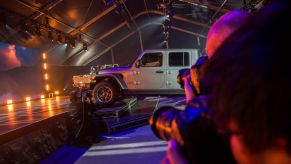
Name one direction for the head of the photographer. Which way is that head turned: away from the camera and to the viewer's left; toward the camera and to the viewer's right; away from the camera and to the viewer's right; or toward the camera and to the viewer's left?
away from the camera and to the viewer's left

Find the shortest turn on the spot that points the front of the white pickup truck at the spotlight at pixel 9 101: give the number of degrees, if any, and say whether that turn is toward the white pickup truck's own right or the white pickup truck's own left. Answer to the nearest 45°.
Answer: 0° — it already faces it

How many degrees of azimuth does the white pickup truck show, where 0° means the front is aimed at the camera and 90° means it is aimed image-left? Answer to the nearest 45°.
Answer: approximately 90°

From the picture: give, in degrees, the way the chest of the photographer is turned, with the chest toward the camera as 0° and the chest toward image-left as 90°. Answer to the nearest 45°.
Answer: approximately 135°

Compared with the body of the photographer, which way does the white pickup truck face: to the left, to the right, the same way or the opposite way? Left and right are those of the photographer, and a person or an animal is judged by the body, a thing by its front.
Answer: to the left

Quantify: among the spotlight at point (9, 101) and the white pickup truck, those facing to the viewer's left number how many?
1

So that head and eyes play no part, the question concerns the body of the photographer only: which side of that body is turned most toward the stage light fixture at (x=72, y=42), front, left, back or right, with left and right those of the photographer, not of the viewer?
front

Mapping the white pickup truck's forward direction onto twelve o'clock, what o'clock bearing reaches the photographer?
The photographer is roughly at 9 o'clock from the white pickup truck.
